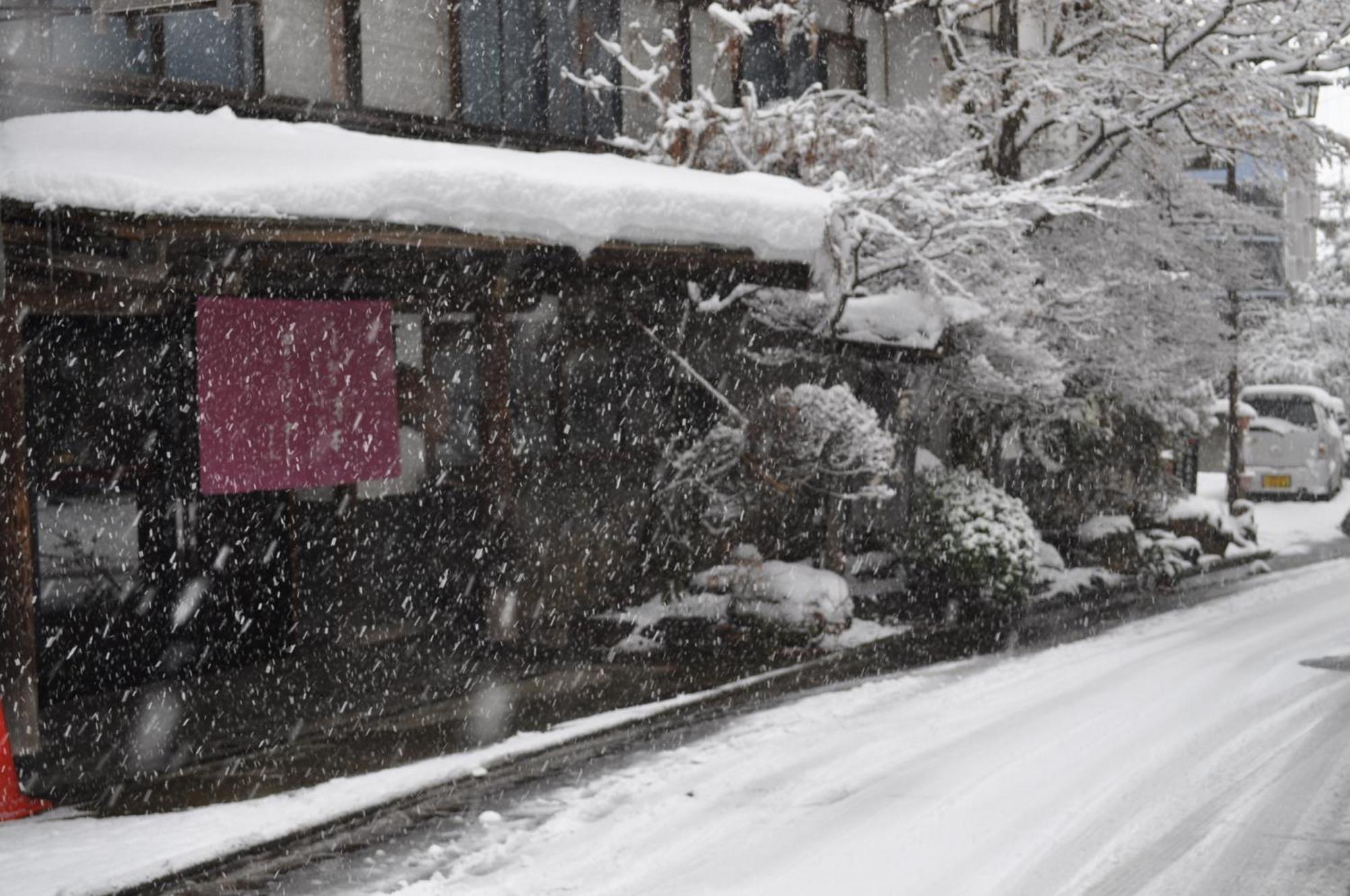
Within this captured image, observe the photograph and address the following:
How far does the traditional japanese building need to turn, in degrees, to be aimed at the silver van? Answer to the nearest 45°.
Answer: approximately 90° to its left

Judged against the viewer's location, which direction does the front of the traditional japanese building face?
facing the viewer and to the right of the viewer

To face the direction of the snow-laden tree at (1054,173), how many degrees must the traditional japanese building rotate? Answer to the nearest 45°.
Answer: approximately 90° to its left

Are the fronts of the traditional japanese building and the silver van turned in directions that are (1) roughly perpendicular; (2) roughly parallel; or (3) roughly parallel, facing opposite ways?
roughly perpendicular

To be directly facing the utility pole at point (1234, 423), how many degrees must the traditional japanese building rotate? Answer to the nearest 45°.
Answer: approximately 90° to its left
